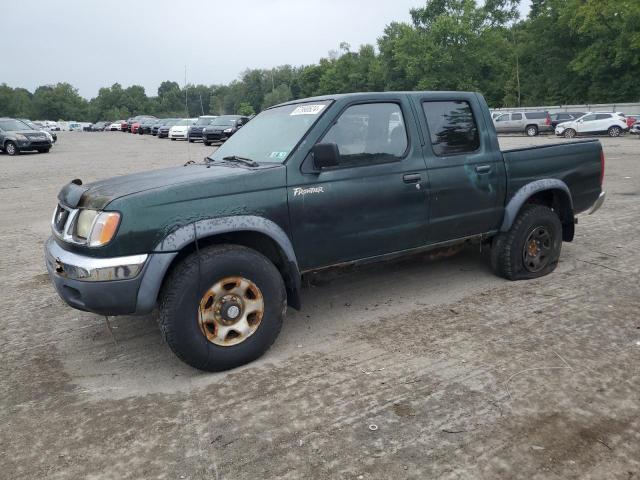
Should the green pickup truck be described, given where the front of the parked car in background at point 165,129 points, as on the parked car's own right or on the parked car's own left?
on the parked car's own left

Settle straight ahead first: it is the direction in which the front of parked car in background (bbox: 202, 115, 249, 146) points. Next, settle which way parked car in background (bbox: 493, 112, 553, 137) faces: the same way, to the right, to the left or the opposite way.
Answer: to the right

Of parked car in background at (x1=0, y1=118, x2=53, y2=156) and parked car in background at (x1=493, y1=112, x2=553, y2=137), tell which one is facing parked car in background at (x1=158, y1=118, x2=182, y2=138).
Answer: parked car in background at (x1=493, y1=112, x2=553, y2=137)

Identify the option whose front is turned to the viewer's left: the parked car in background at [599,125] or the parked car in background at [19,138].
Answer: the parked car in background at [599,125]

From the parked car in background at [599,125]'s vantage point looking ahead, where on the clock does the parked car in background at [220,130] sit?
the parked car in background at [220,130] is roughly at 11 o'clock from the parked car in background at [599,125].

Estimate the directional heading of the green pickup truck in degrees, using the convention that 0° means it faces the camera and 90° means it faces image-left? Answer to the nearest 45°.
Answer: approximately 45°

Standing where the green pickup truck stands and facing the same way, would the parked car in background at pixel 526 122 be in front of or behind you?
behind

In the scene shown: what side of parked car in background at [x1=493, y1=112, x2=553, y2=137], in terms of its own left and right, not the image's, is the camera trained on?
left

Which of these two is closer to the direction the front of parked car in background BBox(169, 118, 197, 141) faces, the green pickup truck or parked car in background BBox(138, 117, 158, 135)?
the green pickup truck

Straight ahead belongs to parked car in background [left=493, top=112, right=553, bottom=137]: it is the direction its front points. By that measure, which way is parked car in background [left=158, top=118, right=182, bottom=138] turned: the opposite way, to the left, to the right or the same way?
to the left

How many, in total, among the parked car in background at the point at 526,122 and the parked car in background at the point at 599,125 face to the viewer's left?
2

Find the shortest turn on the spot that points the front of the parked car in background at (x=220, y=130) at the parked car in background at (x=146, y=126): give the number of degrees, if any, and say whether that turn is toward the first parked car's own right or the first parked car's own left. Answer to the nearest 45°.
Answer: approximately 135° to the first parked car's own right

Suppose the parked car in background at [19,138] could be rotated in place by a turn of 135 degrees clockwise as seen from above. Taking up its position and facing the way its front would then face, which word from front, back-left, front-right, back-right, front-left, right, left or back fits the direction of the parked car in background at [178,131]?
back-right

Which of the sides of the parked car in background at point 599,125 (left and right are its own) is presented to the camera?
left

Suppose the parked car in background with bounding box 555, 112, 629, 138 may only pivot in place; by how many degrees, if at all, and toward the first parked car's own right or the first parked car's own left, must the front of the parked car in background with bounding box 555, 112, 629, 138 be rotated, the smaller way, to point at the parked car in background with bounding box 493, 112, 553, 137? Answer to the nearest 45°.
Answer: approximately 45° to the first parked car's own right

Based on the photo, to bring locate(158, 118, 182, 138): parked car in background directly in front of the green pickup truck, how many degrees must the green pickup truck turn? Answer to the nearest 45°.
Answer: approximately 135° to its right
